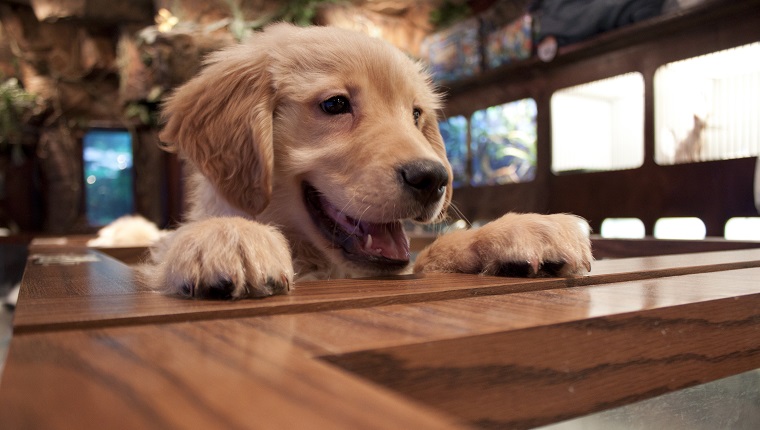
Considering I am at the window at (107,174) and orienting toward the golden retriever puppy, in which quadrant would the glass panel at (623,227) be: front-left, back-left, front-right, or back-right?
front-left

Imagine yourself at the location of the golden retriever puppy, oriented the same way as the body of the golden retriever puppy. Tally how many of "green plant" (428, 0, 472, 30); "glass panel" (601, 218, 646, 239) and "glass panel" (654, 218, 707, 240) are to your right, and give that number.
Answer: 0

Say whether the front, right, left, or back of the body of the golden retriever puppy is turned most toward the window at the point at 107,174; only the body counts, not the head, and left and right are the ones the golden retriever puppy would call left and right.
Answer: back

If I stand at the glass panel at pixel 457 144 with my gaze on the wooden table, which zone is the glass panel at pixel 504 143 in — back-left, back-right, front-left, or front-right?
front-left

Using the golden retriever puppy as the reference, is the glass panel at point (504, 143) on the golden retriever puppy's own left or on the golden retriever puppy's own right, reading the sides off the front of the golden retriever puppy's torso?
on the golden retriever puppy's own left

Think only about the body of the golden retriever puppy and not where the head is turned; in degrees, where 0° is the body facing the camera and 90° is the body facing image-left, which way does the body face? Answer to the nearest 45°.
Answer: approximately 315°

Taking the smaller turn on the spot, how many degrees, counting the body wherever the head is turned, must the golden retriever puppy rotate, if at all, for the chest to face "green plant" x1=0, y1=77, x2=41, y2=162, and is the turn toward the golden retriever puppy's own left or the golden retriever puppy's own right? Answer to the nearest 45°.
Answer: approximately 180°

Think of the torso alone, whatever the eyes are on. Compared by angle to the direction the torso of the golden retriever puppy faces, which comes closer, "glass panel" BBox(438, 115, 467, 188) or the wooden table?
the wooden table

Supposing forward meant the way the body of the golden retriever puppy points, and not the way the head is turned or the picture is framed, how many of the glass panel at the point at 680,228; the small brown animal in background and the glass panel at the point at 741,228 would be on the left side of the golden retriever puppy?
3

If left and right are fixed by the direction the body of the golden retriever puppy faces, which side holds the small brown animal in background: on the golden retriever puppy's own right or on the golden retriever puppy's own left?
on the golden retriever puppy's own left

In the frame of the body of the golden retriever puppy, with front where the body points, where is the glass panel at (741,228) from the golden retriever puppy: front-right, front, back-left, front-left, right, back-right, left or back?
left

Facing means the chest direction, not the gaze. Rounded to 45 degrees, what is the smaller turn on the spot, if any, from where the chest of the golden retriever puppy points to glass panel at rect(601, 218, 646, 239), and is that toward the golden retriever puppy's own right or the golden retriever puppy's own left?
approximately 90° to the golden retriever puppy's own left

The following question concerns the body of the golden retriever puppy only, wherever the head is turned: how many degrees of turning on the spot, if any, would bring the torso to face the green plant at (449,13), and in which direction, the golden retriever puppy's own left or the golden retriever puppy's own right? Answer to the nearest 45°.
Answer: approximately 135° to the golden retriever puppy's own left

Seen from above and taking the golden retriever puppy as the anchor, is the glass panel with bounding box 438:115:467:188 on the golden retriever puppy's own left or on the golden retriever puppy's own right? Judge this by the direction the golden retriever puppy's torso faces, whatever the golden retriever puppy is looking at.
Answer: on the golden retriever puppy's own left
